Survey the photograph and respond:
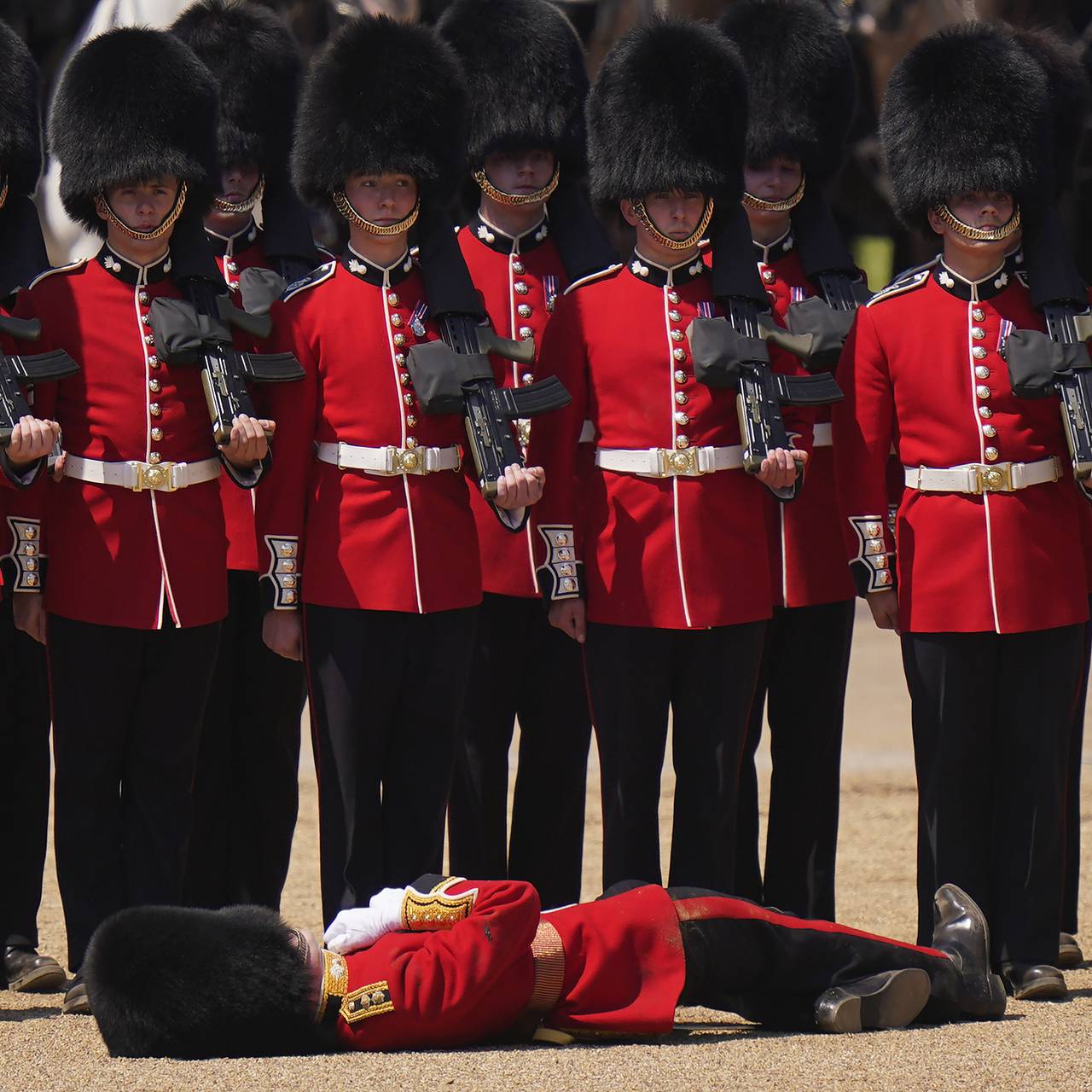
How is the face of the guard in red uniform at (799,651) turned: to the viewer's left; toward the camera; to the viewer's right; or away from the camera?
toward the camera

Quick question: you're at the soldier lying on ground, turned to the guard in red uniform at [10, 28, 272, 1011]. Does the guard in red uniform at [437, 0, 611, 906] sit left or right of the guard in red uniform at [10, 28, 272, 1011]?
right

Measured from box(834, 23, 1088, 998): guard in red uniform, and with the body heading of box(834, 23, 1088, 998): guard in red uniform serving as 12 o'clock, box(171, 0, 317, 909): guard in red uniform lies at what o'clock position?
box(171, 0, 317, 909): guard in red uniform is roughly at 3 o'clock from box(834, 23, 1088, 998): guard in red uniform.

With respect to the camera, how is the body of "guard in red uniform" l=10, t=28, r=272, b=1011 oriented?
toward the camera

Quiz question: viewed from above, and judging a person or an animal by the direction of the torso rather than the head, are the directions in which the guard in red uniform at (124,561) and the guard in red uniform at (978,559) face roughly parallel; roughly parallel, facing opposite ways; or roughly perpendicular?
roughly parallel

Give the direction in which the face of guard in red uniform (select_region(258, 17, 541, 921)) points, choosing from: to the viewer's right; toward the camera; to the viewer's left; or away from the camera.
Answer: toward the camera

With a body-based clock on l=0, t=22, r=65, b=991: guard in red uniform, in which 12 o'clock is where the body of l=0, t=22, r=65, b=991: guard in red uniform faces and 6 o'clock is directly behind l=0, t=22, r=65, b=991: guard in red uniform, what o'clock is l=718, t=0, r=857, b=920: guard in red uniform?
l=718, t=0, r=857, b=920: guard in red uniform is roughly at 9 o'clock from l=0, t=22, r=65, b=991: guard in red uniform.

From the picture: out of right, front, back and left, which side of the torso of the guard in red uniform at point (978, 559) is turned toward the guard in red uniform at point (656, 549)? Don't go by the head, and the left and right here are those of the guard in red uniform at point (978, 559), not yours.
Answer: right

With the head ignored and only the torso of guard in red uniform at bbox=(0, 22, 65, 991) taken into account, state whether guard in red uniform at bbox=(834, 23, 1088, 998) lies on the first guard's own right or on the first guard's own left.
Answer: on the first guard's own left

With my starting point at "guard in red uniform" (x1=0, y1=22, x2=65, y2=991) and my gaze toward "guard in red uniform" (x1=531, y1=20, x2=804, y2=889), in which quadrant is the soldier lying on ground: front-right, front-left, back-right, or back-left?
front-right

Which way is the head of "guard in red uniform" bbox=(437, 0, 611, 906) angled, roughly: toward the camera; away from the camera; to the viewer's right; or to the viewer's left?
toward the camera

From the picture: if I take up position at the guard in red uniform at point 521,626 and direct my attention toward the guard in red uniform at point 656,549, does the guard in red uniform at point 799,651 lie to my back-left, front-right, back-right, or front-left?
front-left

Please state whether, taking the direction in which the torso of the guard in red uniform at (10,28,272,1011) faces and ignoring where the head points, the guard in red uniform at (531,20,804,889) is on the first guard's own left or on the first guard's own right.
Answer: on the first guard's own left

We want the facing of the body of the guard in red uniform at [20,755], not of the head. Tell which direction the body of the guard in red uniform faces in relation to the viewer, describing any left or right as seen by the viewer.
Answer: facing the viewer

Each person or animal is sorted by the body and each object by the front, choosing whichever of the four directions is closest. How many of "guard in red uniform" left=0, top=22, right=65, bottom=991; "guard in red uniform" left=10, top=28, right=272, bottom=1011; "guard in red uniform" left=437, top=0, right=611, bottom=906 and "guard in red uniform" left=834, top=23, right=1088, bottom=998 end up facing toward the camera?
4

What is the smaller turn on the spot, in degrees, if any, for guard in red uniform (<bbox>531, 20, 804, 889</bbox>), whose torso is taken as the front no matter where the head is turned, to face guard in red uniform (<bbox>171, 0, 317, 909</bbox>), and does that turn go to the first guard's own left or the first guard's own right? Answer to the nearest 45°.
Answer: approximately 90° to the first guard's own right
